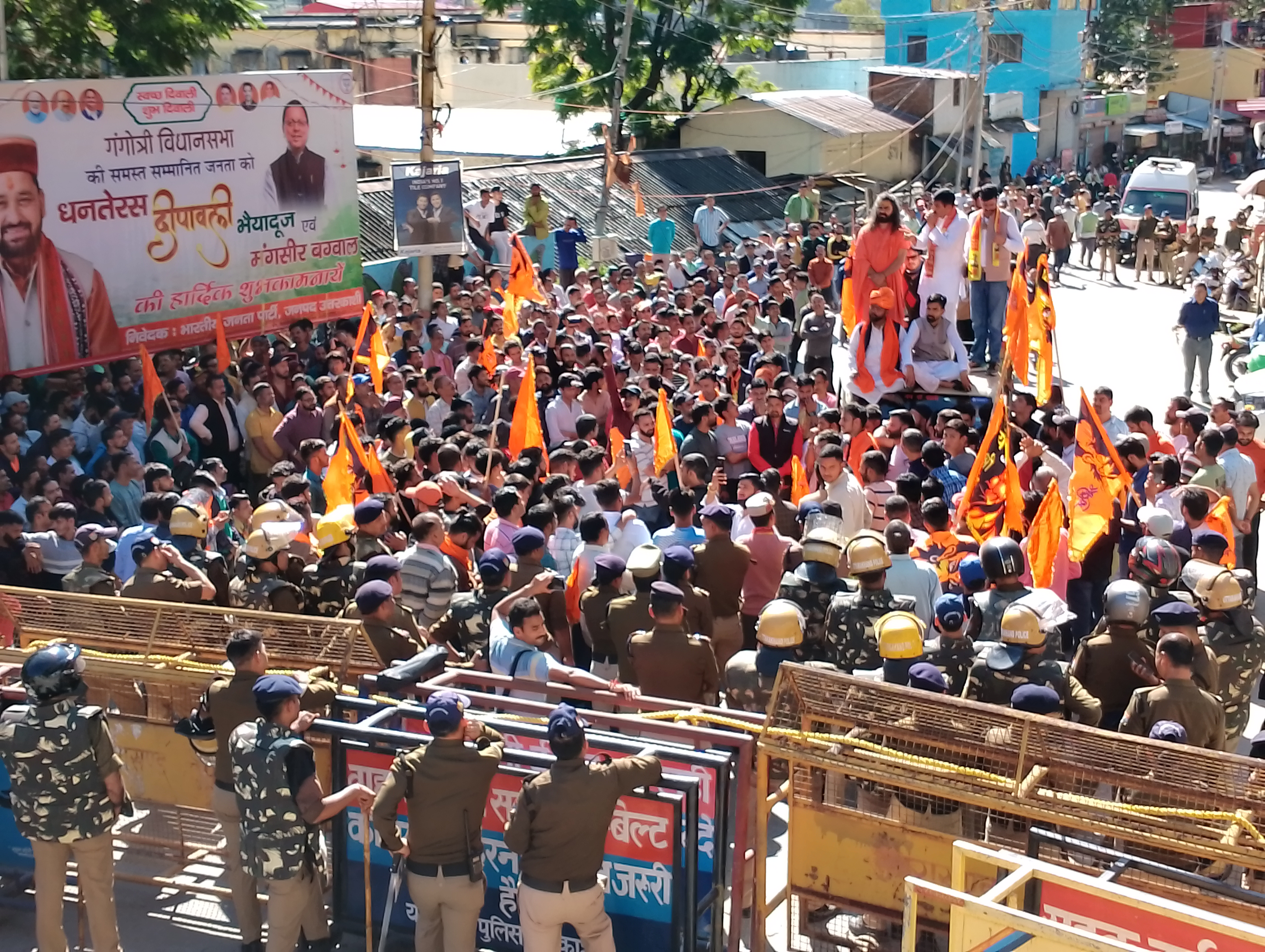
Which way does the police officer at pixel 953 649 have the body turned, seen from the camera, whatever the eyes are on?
away from the camera

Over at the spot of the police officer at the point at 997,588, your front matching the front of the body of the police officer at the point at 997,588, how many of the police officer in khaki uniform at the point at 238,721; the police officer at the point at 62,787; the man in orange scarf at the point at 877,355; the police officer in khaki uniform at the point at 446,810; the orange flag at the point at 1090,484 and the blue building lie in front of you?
3

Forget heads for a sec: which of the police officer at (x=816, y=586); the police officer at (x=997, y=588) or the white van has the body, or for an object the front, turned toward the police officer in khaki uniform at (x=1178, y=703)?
the white van

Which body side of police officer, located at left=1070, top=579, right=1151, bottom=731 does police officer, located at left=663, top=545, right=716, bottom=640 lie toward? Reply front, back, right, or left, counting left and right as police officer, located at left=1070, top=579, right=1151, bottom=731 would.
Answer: left

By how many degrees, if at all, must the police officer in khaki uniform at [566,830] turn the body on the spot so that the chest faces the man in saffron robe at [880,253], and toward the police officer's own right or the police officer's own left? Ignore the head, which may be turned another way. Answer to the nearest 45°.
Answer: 0° — they already face them

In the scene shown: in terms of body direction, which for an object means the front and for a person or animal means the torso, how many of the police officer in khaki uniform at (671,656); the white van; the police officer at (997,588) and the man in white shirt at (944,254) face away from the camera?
2

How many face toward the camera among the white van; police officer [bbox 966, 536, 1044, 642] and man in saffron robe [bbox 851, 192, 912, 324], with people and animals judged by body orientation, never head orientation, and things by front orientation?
2

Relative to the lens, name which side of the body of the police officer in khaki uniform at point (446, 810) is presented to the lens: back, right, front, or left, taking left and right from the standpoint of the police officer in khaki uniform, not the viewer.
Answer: back

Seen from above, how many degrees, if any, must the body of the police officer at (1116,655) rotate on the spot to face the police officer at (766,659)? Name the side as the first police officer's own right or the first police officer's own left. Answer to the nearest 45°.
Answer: approximately 90° to the first police officer's own left

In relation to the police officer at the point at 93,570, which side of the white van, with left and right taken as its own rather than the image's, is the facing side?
front

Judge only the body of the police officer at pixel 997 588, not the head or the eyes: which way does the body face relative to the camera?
away from the camera

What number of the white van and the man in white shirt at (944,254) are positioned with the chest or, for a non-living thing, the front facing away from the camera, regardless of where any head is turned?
0

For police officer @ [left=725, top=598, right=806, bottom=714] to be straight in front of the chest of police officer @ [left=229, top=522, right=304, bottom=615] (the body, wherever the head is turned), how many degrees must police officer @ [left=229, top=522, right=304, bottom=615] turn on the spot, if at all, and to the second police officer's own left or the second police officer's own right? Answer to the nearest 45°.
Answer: approximately 90° to the second police officer's own right

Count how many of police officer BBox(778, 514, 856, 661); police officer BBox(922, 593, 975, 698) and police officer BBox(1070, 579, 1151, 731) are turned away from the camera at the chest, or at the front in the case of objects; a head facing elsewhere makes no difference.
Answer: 3

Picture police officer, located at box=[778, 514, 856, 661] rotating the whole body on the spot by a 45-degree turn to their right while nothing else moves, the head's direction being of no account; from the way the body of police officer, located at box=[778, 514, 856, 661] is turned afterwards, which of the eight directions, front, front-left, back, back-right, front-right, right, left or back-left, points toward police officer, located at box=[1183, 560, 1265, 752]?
front-right

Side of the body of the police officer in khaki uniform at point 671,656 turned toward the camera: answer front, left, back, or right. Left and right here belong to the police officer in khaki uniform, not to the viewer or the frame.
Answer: back

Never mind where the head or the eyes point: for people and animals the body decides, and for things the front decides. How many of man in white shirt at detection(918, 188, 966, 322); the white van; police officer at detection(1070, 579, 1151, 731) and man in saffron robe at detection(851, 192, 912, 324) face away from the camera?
1

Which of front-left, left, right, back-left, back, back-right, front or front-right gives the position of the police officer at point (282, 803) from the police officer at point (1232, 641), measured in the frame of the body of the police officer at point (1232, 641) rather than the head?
left
